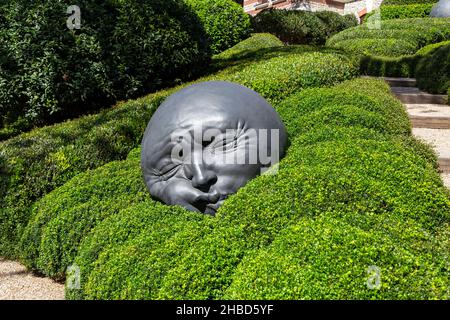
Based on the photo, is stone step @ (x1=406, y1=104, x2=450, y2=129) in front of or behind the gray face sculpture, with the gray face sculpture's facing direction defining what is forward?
behind

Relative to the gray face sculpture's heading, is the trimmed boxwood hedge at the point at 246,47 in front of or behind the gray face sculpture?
behind

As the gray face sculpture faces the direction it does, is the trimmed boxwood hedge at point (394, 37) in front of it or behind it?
behind

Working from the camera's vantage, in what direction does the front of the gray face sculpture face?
facing the viewer

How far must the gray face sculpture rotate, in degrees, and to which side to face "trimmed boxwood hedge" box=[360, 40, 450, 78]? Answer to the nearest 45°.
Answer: approximately 135° to its left

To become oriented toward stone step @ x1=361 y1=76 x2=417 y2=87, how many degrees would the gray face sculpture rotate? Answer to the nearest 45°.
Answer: approximately 135° to its left

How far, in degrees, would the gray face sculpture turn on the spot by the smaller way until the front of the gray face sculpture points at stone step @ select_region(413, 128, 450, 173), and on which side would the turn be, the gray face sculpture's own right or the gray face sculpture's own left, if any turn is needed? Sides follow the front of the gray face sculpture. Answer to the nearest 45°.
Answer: approximately 135° to the gray face sculpture's own left

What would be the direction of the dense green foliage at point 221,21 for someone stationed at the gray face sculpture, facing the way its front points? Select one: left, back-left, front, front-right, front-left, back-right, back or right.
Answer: back

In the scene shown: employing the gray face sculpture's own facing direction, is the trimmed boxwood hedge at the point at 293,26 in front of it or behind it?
behind

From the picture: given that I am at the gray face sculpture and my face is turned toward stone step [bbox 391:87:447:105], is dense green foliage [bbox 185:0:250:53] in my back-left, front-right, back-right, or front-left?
front-left
